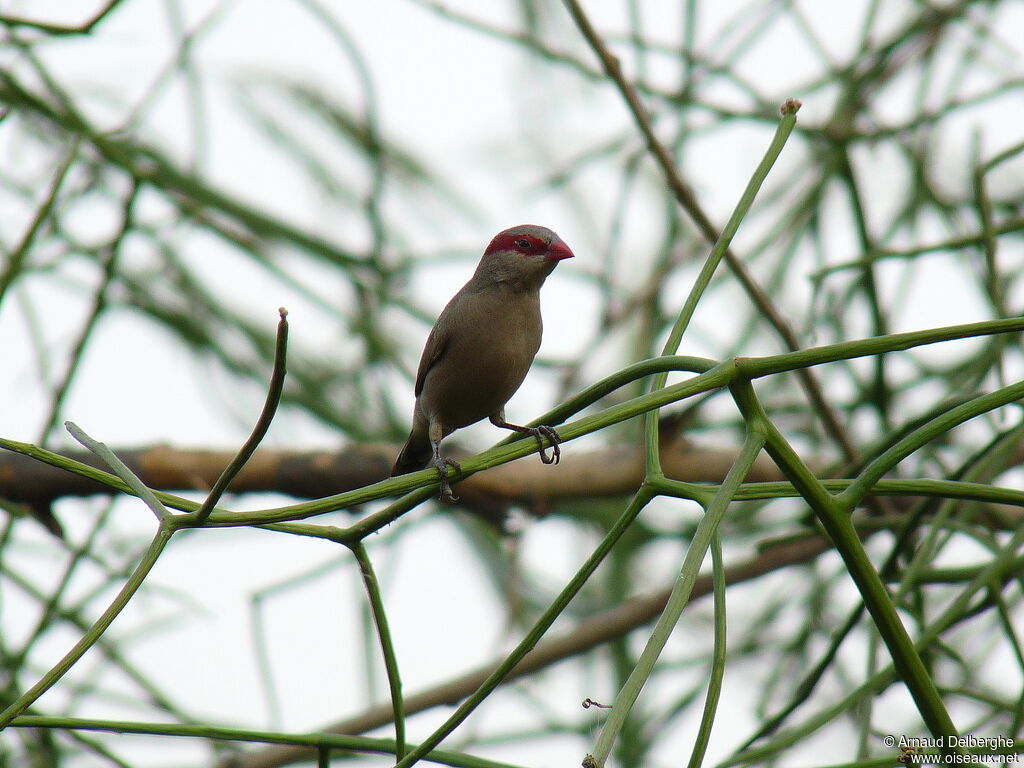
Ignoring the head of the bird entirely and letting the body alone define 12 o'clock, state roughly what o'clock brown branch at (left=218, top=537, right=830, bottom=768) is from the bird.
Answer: The brown branch is roughly at 8 o'clock from the bird.

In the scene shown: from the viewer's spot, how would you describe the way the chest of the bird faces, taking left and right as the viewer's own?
facing the viewer and to the right of the viewer
